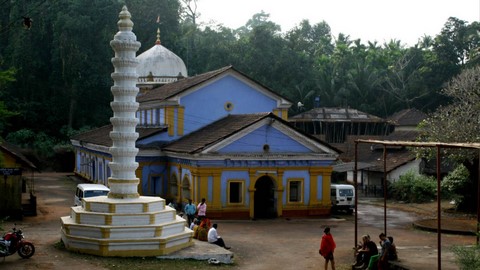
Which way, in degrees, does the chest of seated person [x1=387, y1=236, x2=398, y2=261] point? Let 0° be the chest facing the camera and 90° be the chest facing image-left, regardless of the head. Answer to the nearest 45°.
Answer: approximately 90°

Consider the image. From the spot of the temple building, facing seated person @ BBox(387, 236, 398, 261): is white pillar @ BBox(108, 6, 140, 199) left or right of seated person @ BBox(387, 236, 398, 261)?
right

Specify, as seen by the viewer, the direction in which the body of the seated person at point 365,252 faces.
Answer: to the viewer's left

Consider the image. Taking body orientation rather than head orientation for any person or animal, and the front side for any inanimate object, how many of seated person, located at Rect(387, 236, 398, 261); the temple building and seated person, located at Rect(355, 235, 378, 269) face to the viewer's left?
2

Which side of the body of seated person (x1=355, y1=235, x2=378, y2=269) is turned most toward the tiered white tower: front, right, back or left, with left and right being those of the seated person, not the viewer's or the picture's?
front

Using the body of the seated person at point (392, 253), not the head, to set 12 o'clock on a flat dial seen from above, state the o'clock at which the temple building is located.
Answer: The temple building is roughly at 2 o'clock from the seated person.

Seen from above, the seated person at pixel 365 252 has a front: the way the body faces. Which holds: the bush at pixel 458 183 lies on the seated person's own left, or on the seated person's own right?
on the seated person's own right

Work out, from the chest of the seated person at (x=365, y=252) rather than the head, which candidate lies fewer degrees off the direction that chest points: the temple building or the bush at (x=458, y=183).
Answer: the temple building

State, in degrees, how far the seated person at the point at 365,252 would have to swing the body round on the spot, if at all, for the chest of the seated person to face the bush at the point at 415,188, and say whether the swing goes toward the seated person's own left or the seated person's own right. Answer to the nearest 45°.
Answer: approximately 90° to the seated person's own right

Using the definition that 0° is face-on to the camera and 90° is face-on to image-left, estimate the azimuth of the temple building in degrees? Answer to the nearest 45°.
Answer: approximately 315°
